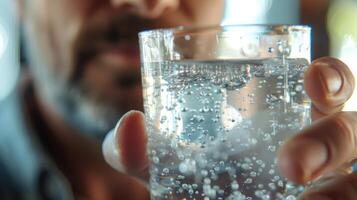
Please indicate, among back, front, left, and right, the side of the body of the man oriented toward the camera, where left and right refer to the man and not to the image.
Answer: front

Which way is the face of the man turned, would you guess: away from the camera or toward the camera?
toward the camera
